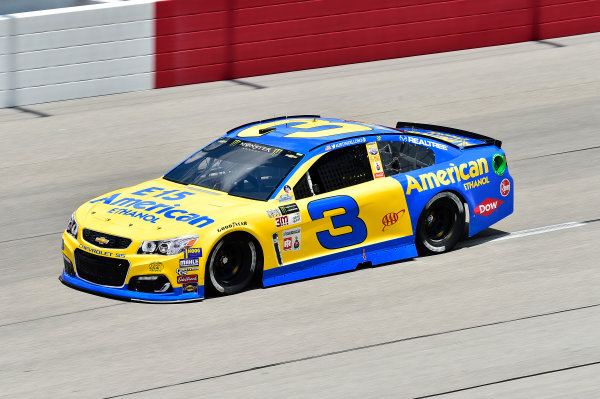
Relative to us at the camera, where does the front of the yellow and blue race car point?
facing the viewer and to the left of the viewer

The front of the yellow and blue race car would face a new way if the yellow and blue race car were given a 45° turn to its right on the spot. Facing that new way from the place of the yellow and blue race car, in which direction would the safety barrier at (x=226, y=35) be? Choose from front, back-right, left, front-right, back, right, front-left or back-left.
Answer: right

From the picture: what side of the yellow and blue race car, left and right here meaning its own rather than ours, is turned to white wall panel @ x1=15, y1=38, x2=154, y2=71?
right

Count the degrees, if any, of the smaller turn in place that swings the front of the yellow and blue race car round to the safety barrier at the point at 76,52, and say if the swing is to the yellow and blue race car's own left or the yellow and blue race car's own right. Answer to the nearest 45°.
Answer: approximately 90° to the yellow and blue race car's own right
